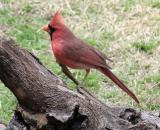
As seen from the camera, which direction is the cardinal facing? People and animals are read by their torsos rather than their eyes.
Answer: to the viewer's left
